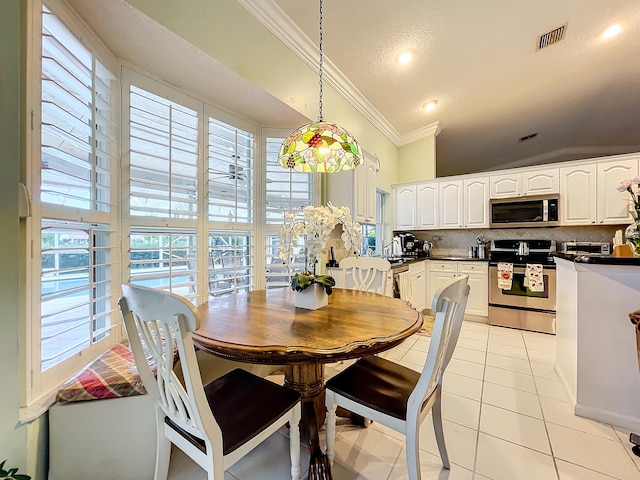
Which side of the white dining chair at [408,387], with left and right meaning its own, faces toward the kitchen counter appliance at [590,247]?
right

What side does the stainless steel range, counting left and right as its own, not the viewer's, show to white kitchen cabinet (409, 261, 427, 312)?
right

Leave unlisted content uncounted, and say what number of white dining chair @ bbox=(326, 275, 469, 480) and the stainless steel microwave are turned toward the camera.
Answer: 1

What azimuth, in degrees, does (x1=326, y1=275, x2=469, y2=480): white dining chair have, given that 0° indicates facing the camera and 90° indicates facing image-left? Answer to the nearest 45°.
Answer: approximately 135°

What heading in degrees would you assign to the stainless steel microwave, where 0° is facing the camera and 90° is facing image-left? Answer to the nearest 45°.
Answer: approximately 0°

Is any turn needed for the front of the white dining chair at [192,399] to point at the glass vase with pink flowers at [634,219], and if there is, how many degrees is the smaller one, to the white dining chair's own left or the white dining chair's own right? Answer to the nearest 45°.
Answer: approximately 45° to the white dining chair's own right

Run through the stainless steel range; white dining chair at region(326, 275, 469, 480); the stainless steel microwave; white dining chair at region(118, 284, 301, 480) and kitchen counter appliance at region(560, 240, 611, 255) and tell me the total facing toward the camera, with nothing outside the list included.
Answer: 3
